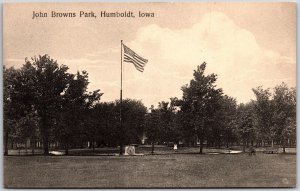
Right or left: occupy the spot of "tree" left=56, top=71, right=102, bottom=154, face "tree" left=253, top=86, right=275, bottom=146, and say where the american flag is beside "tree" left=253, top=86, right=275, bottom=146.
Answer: right
